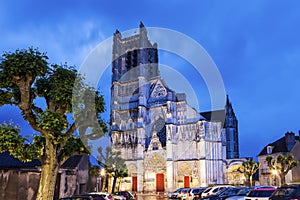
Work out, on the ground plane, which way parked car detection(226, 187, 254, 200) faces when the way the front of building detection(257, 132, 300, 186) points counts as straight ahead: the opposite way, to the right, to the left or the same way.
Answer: the same way

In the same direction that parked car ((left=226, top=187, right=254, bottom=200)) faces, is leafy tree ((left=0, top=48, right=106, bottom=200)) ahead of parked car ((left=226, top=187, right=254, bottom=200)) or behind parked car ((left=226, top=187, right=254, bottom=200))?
ahead

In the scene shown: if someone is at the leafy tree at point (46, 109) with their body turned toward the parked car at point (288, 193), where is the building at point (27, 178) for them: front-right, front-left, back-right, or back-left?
back-left

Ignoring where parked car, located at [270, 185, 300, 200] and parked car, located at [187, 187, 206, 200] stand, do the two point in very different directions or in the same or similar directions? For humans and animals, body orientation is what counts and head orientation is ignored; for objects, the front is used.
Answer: same or similar directions

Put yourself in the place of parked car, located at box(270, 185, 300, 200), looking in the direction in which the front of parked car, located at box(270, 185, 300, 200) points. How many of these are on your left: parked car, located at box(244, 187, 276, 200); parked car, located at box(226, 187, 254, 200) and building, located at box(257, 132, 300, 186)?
0

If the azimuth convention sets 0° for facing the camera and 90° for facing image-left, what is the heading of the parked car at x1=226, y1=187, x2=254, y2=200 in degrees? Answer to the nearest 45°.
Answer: approximately 45°

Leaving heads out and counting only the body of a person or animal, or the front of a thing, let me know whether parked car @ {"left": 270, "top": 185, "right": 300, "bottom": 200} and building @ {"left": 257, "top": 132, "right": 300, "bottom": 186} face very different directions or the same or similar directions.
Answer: same or similar directions

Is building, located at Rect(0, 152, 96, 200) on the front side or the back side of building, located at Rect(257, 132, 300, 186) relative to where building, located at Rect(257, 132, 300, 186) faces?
on the front side

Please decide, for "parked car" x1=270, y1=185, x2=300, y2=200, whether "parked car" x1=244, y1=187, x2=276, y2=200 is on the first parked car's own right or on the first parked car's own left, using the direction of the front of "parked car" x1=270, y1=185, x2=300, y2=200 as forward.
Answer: on the first parked car's own right

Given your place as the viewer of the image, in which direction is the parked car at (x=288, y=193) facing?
facing the viewer and to the left of the viewer

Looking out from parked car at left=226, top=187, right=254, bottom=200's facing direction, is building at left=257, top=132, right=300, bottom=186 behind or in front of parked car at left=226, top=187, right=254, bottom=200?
behind

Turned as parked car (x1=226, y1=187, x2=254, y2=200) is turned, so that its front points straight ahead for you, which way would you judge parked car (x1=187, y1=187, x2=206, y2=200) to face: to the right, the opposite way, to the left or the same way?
the same way

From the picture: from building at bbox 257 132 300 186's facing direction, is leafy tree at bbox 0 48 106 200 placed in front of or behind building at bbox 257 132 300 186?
in front

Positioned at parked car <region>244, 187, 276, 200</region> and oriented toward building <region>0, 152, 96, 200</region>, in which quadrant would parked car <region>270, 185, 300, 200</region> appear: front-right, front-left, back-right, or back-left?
back-left

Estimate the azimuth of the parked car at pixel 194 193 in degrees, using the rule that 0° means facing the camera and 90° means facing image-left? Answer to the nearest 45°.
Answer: approximately 45°

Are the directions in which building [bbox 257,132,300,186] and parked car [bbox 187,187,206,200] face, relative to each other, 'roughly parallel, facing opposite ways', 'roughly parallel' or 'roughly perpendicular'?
roughly parallel

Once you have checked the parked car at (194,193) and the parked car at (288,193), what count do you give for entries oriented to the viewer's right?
0

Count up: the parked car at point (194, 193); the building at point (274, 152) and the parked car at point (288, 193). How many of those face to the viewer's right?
0
